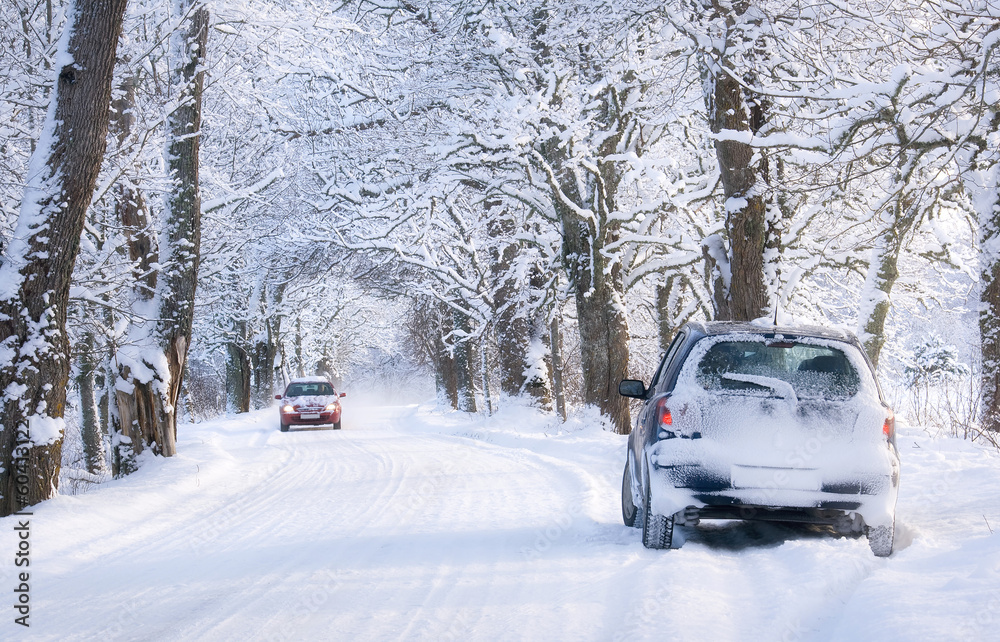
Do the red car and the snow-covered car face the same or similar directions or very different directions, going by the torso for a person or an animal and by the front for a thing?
very different directions

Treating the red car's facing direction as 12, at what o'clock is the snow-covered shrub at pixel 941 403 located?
The snow-covered shrub is roughly at 11 o'clock from the red car.

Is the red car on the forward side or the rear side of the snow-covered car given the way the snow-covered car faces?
on the forward side

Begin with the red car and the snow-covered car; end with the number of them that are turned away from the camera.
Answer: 1

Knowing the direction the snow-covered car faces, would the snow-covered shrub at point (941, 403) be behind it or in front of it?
in front

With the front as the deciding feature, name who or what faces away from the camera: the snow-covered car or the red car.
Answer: the snow-covered car

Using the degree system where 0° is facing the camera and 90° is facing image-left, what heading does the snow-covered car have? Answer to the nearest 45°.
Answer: approximately 180°

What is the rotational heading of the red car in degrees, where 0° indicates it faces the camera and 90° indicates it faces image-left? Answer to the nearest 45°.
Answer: approximately 0°

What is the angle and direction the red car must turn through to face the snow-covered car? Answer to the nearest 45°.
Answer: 0° — it already faces it
